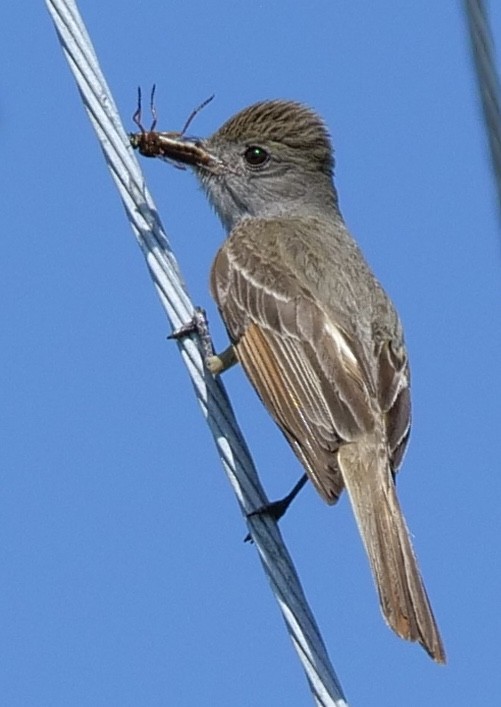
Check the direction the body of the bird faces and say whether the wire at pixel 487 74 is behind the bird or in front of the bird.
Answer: behind

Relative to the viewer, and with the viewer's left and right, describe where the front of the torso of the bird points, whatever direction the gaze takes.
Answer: facing away from the viewer and to the left of the viewer
